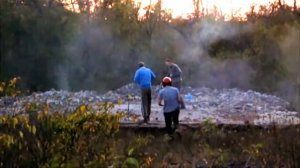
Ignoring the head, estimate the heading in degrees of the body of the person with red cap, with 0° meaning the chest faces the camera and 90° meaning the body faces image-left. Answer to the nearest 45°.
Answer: approximately 180°
